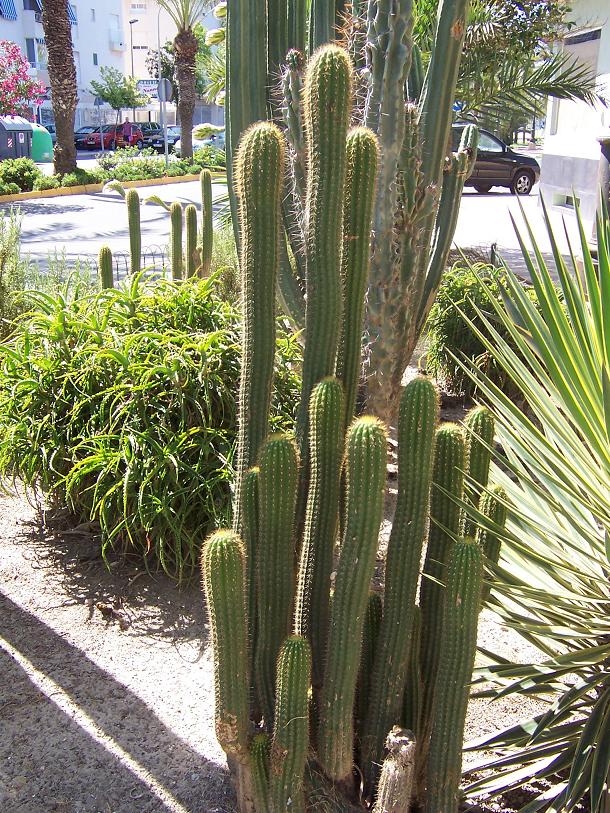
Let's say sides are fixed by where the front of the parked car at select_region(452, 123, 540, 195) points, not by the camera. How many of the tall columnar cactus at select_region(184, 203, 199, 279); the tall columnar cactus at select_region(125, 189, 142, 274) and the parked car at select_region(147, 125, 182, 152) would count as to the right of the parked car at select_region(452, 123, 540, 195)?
2

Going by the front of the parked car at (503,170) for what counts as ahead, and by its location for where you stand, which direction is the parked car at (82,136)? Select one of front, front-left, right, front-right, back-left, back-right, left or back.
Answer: back-left

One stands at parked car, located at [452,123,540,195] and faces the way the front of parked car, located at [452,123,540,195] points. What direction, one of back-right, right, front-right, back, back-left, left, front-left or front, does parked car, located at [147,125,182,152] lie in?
back-left

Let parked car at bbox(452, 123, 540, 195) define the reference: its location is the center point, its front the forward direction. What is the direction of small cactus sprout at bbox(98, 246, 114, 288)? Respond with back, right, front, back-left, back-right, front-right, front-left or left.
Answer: right

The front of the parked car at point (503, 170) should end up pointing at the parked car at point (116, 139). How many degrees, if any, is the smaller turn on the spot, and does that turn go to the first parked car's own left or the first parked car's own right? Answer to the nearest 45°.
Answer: approximately 135° to the first parked car's own left

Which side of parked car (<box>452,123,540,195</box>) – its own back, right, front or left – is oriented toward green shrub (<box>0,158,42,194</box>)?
back

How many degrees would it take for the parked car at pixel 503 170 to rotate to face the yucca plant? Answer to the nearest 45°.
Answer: approximately 90° to its right

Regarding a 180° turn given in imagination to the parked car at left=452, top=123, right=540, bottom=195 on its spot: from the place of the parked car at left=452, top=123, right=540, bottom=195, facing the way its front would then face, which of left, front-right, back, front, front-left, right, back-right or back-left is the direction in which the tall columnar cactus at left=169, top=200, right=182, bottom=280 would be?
left

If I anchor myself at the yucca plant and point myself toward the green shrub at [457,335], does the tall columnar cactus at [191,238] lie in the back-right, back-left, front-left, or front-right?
front-left

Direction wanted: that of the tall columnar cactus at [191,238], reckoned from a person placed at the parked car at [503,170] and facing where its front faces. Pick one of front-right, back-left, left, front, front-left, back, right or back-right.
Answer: right

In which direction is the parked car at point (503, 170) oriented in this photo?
to the viewer's right

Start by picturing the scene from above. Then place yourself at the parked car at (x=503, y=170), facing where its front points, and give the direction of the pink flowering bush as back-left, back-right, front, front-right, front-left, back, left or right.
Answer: back

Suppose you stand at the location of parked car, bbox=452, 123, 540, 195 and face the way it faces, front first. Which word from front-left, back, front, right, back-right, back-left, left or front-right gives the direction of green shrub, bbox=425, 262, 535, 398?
right

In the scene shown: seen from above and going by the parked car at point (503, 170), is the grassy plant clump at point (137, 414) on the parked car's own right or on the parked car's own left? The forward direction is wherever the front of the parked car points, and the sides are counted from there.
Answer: on the parked car's own right

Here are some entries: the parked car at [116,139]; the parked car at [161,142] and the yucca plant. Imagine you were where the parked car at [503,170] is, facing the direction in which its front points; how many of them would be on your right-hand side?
1
